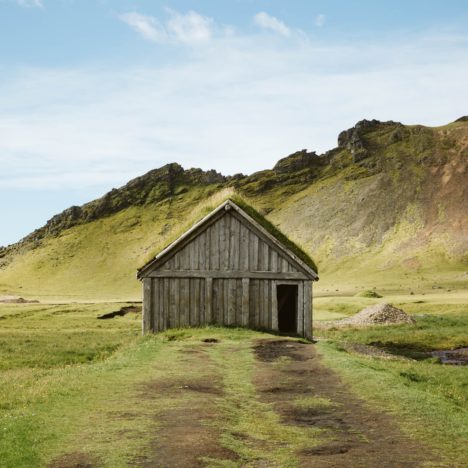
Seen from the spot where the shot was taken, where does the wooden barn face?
facing the viewer
